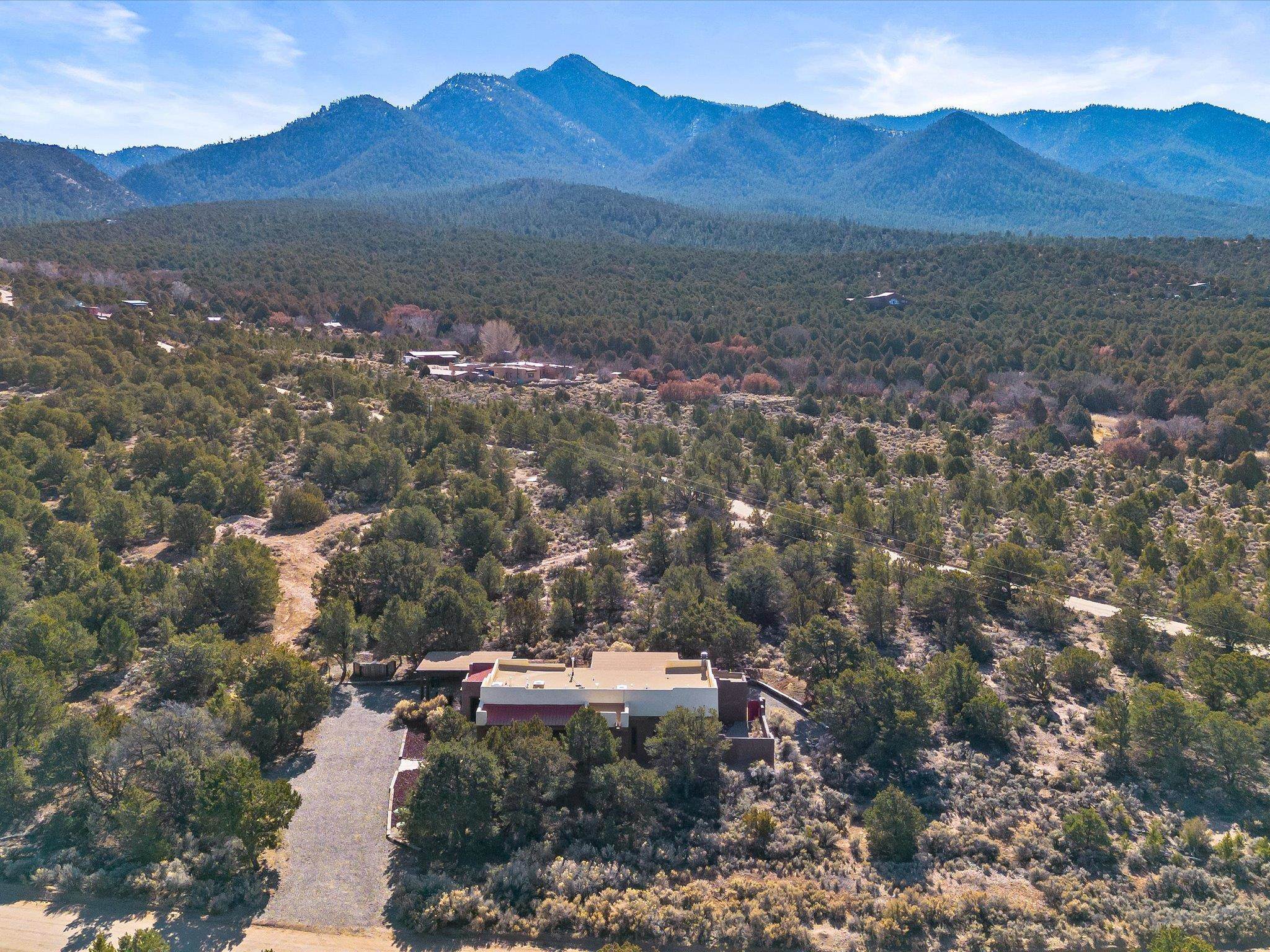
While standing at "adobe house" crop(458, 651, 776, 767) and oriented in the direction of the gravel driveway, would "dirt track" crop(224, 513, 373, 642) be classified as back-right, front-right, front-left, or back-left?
front-right

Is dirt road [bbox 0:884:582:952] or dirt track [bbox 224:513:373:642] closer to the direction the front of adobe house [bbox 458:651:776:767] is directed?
the dirt road

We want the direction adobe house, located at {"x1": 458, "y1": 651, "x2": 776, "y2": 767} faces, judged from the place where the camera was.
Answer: facing the viewer

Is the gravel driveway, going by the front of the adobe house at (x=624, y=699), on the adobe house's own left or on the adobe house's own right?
on the adobe house's own right

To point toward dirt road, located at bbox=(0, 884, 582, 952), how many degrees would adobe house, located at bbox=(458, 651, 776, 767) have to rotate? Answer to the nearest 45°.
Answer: approximately 45° to its right

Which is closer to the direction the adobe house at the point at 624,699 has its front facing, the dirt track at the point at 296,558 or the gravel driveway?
the gravel driveway

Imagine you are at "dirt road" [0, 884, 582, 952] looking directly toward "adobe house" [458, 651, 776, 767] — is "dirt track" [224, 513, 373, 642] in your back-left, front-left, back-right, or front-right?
front-left

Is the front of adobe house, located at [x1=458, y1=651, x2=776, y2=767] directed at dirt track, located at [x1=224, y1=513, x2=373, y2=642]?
no
